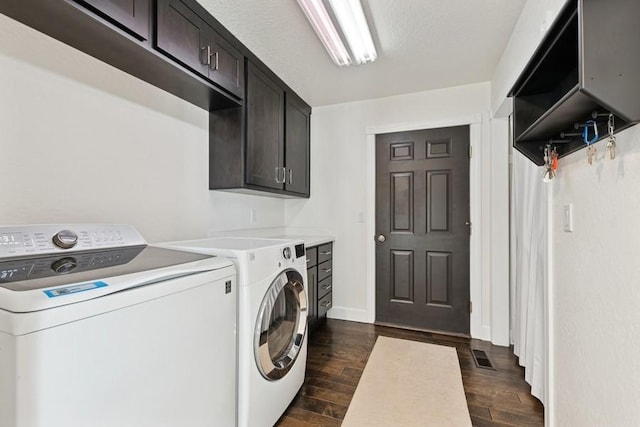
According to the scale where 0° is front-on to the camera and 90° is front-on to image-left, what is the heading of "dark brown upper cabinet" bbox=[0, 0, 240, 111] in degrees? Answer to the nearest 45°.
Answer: approximately 315°

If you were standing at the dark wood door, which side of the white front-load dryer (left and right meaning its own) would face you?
left

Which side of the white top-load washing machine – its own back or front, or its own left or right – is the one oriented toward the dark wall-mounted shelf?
front

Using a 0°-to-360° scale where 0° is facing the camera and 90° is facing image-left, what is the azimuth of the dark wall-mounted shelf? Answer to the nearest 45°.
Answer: approximately 45°

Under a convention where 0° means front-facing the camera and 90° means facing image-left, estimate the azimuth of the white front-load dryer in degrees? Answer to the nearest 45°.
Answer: approximately 315°

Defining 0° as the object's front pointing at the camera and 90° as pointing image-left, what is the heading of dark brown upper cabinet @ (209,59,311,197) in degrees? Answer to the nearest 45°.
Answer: approximately 315°

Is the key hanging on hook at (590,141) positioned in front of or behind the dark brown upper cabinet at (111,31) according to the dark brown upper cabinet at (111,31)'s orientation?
in front

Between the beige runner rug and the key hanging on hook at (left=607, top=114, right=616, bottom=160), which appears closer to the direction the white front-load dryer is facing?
the key hanging on hook

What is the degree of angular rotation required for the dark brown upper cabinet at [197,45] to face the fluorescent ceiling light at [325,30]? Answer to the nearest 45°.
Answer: approximately 45° to its left

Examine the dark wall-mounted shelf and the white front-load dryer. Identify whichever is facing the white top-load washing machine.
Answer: the dark wall-mounted shelf

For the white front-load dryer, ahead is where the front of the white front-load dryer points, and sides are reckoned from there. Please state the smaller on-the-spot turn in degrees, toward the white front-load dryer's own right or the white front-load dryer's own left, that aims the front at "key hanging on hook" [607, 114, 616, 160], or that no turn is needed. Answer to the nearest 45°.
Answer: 0° — it already faces it
